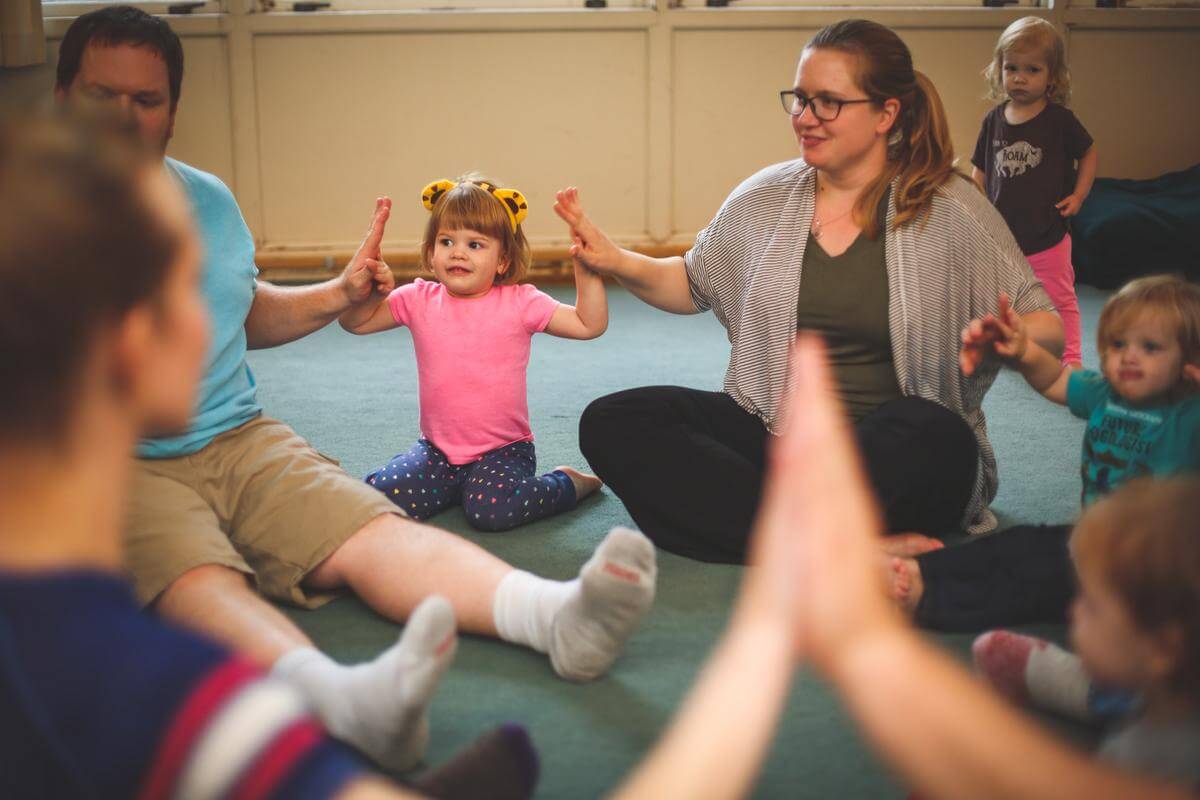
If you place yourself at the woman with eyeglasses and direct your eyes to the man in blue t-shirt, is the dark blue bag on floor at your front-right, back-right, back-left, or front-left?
back-right

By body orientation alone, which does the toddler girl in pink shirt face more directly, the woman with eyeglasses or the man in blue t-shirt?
the man in blue t-shirt

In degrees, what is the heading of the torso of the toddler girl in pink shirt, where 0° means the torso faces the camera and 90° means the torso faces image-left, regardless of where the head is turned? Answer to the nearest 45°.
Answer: approximately 0°

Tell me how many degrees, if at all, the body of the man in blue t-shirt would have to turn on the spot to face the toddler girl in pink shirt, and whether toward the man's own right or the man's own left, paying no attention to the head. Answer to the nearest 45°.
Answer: approximately 90° to the man's own left

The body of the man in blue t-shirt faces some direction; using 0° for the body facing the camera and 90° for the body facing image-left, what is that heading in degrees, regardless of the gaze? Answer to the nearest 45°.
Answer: approximately 315°

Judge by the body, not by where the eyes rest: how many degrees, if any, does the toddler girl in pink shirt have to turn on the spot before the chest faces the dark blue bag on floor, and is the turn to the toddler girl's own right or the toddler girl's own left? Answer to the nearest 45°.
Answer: approximately 135° to the toddler girl's own left

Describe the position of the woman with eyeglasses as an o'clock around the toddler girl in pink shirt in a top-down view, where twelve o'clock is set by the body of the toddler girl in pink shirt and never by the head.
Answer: The woman with eyeglasses is roughly at 10 o'clock from the toddler girl in pink shirt.

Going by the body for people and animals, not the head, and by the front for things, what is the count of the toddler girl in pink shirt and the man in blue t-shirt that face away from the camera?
0
